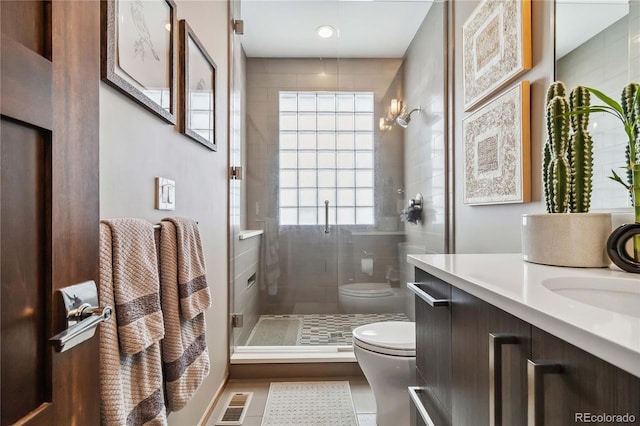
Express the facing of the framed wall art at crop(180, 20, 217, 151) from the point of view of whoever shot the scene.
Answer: facing to the right of the viewer

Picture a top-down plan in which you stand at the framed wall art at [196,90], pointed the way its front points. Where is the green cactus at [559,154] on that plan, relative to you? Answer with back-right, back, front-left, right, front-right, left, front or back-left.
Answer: front-right

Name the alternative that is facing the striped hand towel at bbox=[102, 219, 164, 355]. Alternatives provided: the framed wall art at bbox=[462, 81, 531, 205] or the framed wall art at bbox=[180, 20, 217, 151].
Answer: the framed wall art at bbox=[462, 81, 531, 205]

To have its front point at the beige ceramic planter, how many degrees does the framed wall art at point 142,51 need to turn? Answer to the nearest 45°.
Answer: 0° — it already faces it

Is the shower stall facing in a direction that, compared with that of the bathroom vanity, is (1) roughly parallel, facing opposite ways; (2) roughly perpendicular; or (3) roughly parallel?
roughly perpendicular

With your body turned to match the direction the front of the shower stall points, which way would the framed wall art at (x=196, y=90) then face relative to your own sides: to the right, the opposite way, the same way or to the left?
to the left

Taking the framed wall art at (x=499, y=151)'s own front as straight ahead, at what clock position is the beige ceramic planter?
The beige ceramic planter is roughly at 10 o'clock from the framed wall art.

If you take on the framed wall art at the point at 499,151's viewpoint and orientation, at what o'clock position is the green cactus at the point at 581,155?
The green cactus is roughly at 10 o'clock from the framed wall art.

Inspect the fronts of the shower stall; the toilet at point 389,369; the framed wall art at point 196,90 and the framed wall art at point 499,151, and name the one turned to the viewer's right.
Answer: the framed wall art at point 196,90

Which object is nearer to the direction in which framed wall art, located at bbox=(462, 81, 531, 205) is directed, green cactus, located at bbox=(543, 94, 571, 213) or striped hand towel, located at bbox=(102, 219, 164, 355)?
the striped hand towel
